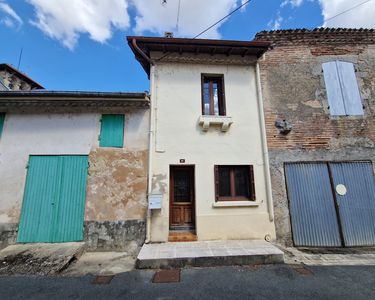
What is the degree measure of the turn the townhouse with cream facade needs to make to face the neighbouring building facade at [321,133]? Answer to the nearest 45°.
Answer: approximately 90° to its left

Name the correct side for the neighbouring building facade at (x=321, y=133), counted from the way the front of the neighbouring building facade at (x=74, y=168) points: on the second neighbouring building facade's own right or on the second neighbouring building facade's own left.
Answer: on the second neighbouring building facade's own left

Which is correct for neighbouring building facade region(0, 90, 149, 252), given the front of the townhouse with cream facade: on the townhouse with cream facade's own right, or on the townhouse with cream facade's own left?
on the townhouse with cream facade's own right

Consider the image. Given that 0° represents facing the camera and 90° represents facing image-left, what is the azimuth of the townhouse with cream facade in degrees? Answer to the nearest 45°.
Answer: approximately 0°

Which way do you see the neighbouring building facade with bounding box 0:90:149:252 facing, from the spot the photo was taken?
facing the viewer

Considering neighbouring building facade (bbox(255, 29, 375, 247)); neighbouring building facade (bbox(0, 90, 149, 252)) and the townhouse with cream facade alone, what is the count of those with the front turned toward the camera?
3

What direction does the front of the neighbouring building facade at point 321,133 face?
toward the camera
